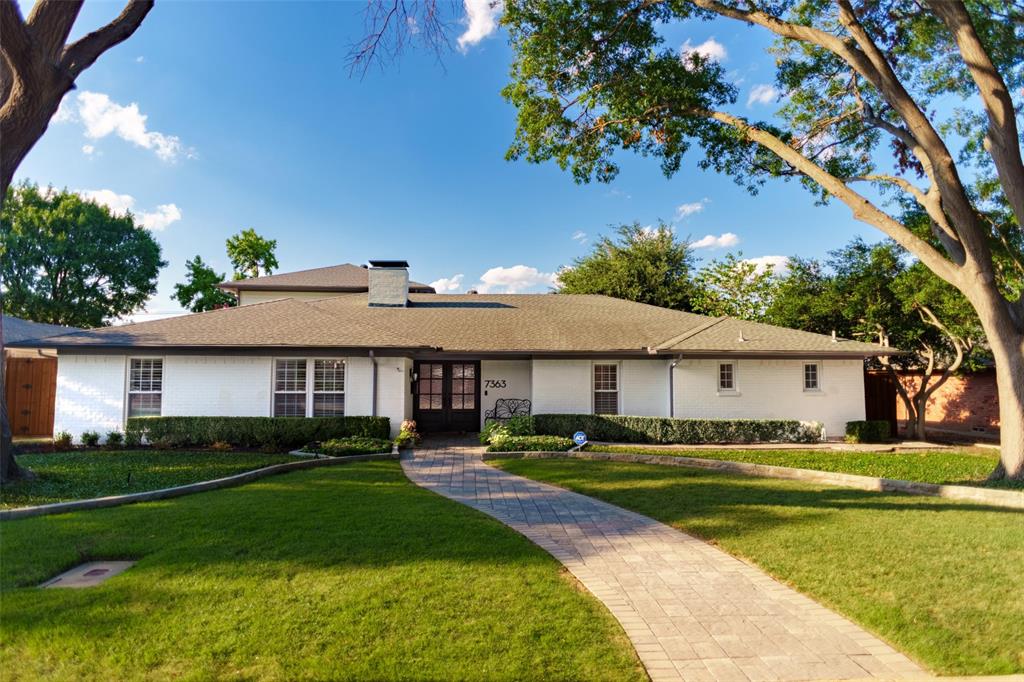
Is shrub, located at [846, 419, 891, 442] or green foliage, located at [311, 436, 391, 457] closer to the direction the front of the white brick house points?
the green foliage

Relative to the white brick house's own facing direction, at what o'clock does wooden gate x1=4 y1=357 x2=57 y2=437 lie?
The wooden gate is roughly at 3 o'clock from the white brick house.

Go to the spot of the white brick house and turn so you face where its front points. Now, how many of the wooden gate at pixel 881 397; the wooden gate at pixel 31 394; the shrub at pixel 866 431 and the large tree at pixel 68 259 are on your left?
2

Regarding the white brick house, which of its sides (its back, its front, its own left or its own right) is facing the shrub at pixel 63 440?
right

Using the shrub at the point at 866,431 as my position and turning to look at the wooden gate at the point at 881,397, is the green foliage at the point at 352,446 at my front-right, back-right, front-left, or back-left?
back-left

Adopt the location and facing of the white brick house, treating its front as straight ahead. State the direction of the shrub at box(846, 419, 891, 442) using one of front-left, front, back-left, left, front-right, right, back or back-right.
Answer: left

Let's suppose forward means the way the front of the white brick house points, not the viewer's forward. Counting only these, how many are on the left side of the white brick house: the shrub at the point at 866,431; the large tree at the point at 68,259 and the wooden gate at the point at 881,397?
2

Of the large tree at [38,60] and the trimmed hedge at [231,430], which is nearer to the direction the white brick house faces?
the large tree

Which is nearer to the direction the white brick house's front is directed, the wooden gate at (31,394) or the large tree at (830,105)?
the large tree

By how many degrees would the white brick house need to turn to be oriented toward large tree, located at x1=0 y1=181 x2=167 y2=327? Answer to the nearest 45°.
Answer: approximately 135° to its right

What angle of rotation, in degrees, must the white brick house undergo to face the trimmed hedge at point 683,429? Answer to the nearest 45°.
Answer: approximately 90° to its left

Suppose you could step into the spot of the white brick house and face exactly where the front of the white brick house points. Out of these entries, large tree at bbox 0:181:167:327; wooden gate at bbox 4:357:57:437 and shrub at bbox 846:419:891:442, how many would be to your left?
1

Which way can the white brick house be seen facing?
toward the camera
